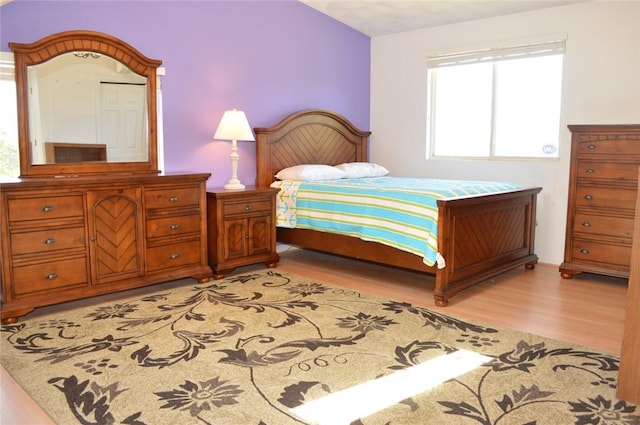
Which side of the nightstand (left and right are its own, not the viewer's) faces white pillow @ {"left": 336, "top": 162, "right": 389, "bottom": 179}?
left

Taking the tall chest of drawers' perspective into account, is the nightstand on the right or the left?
on its right

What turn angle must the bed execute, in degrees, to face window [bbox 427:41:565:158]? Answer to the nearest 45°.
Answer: approximately 90° to its left

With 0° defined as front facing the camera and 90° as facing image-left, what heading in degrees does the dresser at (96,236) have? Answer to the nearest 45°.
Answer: approximately 315°

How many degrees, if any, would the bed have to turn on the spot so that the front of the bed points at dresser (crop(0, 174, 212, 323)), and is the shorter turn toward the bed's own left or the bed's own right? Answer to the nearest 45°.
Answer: approximately 90° to the bed's own right

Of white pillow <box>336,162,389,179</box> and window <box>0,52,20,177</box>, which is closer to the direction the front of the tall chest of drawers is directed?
the window

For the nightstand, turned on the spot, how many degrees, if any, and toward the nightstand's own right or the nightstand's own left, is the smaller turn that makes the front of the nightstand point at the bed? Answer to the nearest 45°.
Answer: approximately 45° to the nightstand's own left

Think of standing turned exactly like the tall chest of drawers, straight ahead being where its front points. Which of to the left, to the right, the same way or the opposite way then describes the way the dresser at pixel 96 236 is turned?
to the left

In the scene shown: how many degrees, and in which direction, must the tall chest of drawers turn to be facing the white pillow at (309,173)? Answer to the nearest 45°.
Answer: approximately 90° to its right

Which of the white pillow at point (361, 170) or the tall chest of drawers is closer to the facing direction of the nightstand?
the tall chest of drawers
